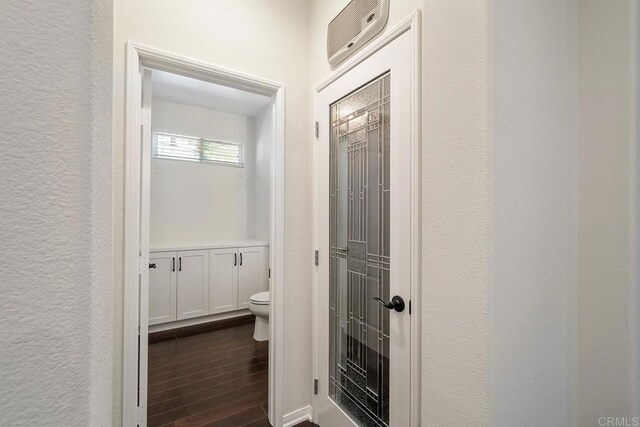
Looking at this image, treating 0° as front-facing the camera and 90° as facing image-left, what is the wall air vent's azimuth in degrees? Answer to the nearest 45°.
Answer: approximately 45°

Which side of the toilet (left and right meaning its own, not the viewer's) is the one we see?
left

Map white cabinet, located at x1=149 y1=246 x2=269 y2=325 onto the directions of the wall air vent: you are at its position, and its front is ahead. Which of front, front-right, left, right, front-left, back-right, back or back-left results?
right

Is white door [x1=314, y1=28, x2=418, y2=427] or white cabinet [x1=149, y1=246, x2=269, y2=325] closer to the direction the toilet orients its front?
the white cabinet

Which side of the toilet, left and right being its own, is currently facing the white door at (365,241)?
left

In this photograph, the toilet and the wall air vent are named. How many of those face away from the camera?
0
